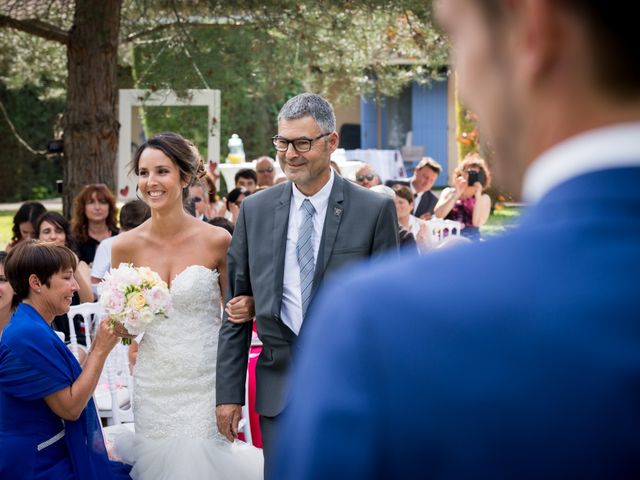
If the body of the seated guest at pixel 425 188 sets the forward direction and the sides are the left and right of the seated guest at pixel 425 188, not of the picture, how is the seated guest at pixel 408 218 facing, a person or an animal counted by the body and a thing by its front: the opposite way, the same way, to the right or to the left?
the same way

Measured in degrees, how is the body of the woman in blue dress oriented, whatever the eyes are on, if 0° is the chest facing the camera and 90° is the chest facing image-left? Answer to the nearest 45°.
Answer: approximately 270°

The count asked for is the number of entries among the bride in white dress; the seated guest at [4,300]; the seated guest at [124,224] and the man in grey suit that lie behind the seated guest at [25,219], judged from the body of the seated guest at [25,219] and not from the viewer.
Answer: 0

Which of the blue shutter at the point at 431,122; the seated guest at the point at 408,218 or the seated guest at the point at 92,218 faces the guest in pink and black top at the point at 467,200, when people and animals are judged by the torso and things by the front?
the blue shutter

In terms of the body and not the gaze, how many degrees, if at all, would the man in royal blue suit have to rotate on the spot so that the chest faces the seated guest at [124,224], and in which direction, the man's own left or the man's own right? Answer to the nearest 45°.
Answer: approximately 45° to the man's own right

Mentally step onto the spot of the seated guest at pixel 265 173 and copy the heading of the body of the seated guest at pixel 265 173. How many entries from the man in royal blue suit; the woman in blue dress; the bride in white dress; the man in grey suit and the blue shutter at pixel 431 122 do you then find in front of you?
4

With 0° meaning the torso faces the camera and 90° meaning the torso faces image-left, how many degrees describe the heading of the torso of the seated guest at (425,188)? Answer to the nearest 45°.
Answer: approximately 45°

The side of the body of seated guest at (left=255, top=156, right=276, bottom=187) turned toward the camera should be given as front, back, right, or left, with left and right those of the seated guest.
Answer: front

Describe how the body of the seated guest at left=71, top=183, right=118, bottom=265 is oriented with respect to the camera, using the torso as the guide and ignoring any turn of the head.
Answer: toward the camera

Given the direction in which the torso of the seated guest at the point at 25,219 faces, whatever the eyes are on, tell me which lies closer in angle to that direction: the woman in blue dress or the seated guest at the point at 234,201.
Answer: the woman in blue dress

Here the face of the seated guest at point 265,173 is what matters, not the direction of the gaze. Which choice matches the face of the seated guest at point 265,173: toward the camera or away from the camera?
toward the camera

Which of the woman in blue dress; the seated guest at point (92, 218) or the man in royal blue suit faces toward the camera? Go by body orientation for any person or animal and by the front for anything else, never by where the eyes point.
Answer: the seated guest

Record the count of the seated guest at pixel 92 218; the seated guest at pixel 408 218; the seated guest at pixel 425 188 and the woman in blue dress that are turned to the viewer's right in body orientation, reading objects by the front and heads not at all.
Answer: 1

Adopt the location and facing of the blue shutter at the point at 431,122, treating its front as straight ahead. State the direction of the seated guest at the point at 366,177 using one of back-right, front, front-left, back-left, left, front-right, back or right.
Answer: front
